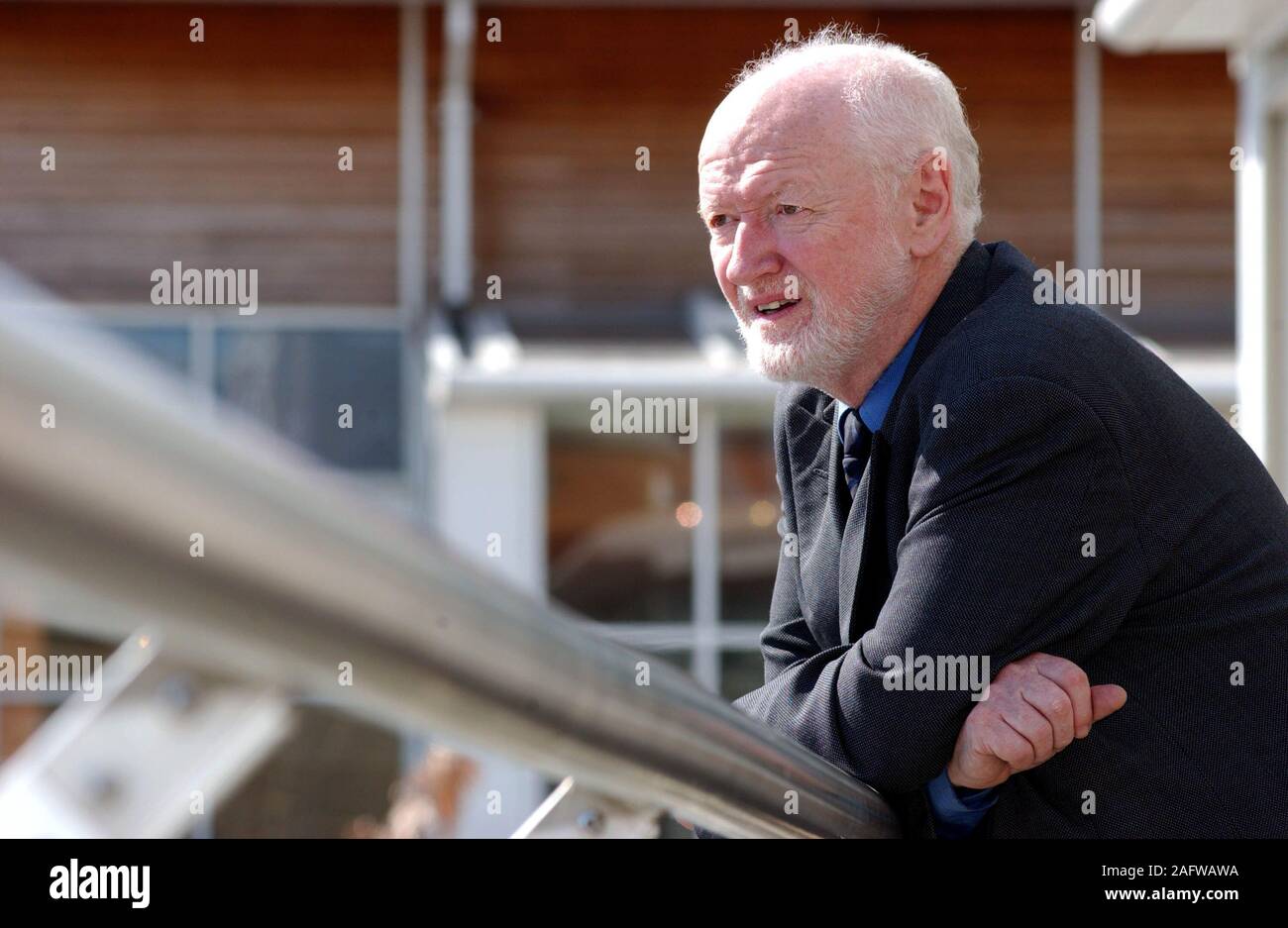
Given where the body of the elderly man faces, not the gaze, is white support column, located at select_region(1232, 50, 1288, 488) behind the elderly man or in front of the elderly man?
behind

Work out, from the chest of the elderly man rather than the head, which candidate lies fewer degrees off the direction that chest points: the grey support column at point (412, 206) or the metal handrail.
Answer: the metal handrail

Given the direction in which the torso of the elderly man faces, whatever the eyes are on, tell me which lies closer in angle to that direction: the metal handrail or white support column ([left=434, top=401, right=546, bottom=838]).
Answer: the metal handrail

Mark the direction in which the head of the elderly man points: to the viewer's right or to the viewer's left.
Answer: to the viewer's left

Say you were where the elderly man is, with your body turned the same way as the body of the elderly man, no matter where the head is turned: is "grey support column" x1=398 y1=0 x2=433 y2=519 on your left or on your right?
on your right

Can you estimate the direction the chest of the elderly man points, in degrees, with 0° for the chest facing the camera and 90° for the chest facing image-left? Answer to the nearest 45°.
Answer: approximately 45°

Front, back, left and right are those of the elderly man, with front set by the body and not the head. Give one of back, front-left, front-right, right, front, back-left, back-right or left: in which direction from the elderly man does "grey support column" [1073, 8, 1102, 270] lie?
back-right
